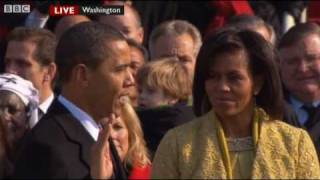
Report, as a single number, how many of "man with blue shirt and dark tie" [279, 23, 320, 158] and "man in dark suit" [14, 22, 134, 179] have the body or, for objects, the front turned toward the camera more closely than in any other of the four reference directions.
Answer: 1

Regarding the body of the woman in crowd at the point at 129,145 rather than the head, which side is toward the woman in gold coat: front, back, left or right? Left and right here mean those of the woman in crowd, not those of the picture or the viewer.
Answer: left

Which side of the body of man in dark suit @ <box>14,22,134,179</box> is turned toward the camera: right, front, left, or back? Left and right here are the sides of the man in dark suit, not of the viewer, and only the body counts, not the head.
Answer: right

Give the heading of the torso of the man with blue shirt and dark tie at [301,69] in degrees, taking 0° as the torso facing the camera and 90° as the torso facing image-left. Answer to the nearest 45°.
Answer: approximately 0°

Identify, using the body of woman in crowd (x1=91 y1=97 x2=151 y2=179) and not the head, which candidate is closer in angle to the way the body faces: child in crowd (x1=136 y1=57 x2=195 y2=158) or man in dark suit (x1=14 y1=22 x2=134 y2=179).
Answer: the man in dark suit
